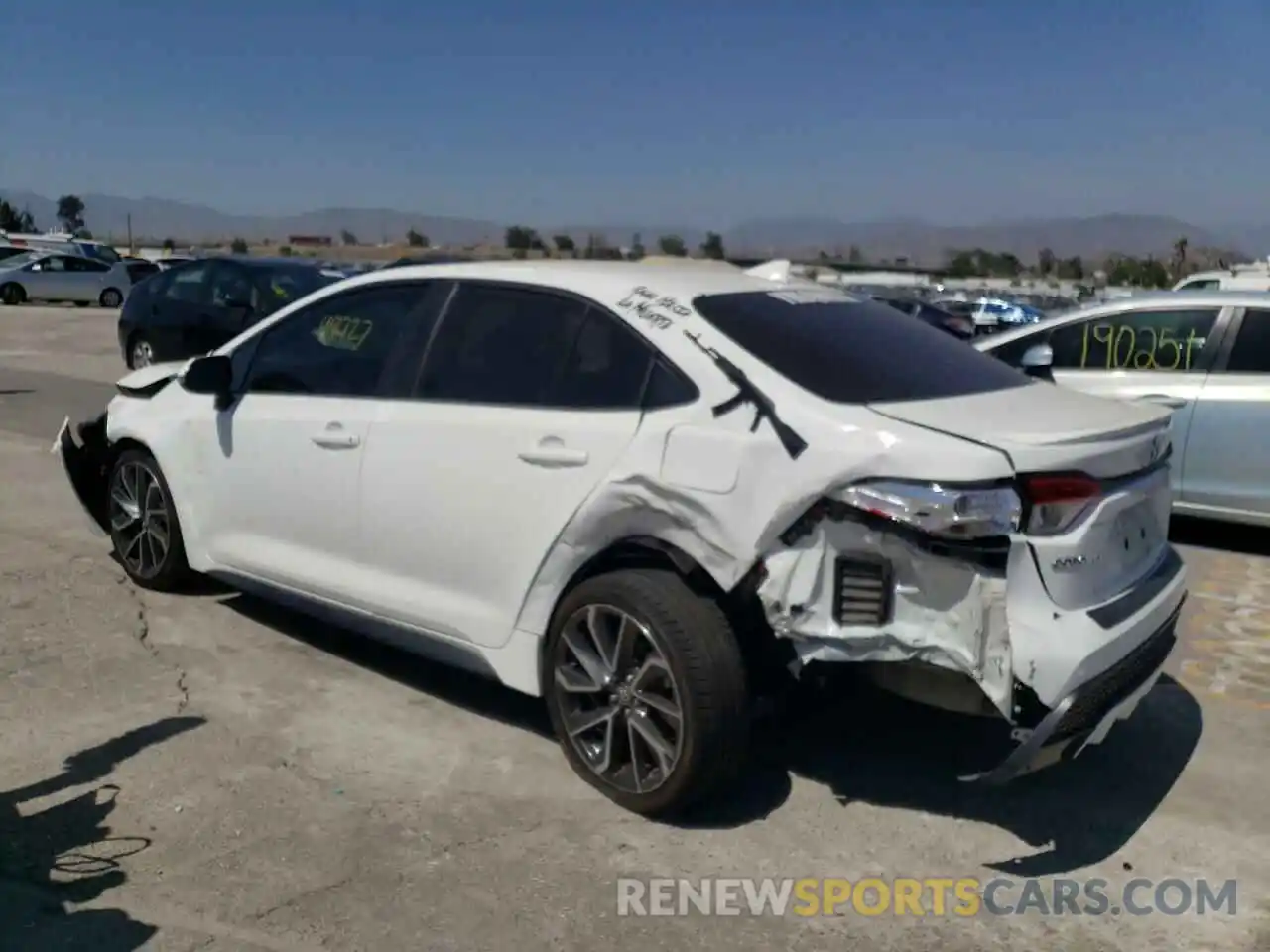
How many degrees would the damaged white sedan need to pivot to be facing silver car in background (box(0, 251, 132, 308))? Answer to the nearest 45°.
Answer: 0° — it already faces it

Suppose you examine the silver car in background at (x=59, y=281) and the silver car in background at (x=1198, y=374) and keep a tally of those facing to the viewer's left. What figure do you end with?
2

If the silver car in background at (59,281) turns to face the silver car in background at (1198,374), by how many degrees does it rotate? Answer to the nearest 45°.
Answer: approximately 90° to its left

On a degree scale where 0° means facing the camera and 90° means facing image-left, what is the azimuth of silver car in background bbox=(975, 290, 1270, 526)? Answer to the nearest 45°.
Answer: approximately 90°

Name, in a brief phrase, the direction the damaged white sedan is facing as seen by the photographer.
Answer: facing away from the viewer and to the left of the viewer

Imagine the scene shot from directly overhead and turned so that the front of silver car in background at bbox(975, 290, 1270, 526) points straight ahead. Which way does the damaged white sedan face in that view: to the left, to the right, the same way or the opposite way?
the same way

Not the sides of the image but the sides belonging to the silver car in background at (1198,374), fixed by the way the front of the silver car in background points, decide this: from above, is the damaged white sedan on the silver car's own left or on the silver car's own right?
on the silver car's own left

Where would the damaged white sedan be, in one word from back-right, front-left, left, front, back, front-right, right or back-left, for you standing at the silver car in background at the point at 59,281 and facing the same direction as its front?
left

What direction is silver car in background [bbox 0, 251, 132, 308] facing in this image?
to the viewer's left
